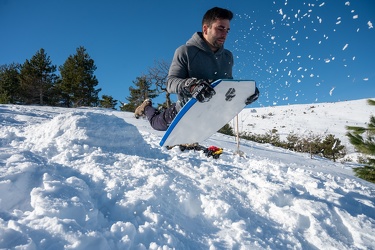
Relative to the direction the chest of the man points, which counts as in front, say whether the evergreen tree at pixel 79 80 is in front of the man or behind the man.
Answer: behind

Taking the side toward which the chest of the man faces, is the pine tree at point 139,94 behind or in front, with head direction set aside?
behind

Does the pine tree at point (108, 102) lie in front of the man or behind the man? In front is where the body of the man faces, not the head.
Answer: behind
